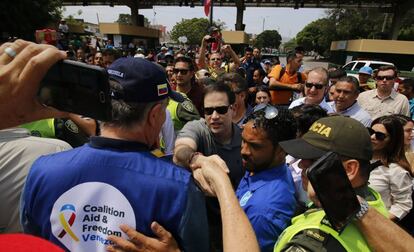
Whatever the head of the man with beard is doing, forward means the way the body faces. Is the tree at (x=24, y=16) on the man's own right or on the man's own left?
on the man's own right

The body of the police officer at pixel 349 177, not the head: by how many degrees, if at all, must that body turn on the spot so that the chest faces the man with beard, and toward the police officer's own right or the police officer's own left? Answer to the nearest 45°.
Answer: approximately 45° to the police officer's own right

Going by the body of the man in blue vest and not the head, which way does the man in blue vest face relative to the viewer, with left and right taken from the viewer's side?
facing away from the viewer and to the right of the viewer

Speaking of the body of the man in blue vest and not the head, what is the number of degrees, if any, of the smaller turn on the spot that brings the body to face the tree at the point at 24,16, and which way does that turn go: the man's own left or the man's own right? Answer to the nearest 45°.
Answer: approximately 45° to the man's own left

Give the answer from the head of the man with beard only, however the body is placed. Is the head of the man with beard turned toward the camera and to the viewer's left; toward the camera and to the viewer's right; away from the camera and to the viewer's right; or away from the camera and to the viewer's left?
toward the camera and to the viewer's left

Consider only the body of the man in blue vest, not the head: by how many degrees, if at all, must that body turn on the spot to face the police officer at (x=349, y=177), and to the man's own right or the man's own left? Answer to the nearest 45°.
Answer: approximately 45° to the man's own right

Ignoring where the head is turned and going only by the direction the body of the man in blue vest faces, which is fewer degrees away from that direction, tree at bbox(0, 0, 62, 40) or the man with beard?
the man with beard

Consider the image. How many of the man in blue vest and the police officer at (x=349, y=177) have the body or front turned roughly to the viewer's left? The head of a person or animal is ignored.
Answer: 1

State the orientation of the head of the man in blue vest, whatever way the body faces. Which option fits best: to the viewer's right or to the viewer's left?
to the viewer's right

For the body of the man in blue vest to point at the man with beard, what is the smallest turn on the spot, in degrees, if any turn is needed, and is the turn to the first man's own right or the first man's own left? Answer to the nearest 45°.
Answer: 0° — they already face them

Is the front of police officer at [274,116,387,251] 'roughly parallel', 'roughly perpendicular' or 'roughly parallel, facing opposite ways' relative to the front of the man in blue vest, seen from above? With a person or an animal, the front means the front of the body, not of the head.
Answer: roughly perpendicular

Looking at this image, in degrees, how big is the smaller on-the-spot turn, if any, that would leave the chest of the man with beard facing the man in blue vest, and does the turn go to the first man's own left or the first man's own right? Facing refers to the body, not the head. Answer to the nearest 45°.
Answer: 0° — they already face them

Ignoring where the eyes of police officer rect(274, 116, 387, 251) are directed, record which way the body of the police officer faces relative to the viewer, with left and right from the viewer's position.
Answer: facing to the left of the viewer

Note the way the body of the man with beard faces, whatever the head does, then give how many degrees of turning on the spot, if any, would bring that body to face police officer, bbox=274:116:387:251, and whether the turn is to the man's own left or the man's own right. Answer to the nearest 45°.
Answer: approximately 90° to the man's own left
